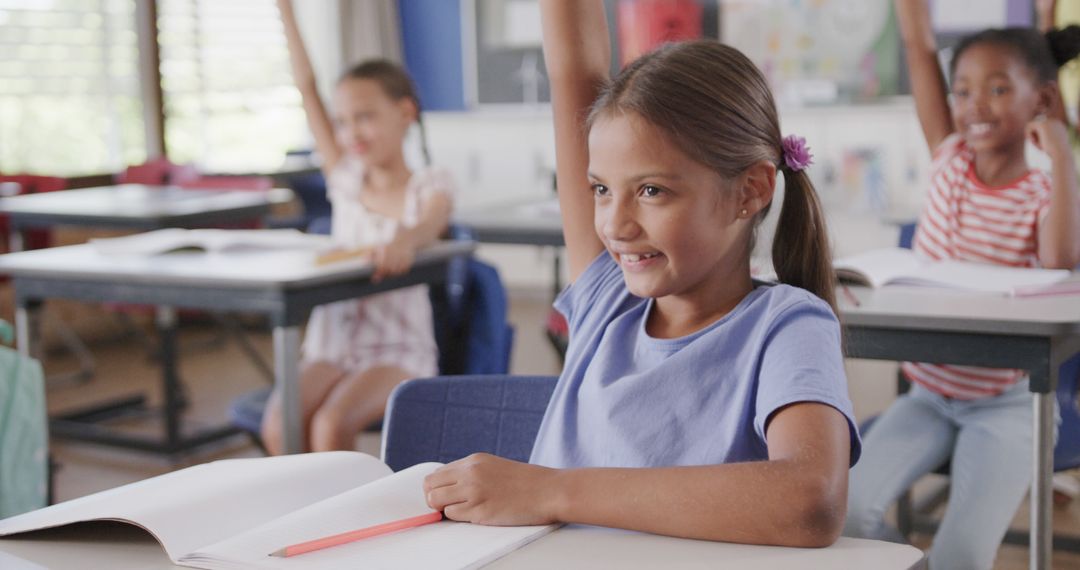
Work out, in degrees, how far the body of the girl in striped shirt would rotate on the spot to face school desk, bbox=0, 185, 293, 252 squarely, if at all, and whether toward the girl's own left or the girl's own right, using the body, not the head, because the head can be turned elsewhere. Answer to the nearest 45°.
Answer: approximately 45° to the girl's own right

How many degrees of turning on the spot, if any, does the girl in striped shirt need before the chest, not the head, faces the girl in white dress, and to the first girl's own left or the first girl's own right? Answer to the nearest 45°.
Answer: approximately 45° to the first girl's own right

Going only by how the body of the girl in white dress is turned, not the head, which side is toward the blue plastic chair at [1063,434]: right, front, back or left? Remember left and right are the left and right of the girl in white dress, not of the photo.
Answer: left

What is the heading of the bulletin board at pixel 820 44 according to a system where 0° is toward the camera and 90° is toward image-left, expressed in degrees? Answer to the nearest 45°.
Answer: approximately 0°

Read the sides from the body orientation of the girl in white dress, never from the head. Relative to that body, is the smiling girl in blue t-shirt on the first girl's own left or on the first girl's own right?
on the first girl's own left

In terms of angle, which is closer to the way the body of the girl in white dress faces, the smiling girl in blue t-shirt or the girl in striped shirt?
the smiling girl in blue t-shirt

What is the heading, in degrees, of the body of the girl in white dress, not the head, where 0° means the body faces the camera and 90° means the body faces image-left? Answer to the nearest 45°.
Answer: approximately 45°

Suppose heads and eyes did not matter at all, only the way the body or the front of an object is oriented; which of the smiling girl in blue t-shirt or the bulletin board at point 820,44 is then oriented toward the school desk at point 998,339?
the bulletin board
